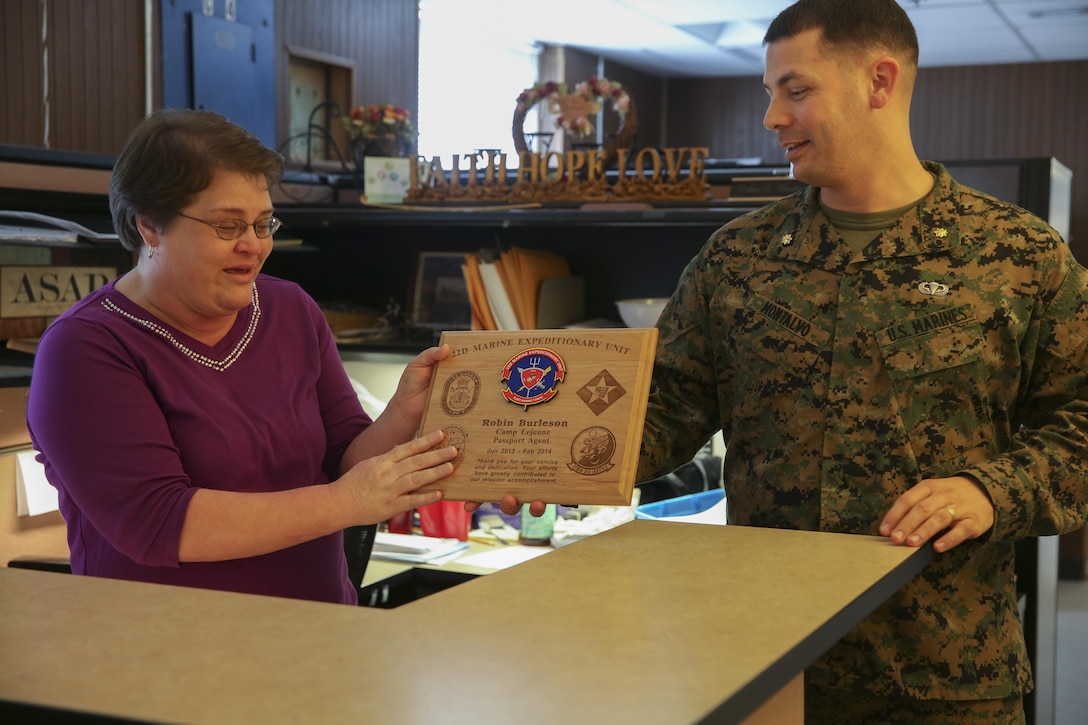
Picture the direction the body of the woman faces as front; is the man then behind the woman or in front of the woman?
in front

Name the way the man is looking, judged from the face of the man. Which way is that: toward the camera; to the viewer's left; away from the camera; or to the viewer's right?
to the viewer's left

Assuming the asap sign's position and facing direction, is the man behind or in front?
in front

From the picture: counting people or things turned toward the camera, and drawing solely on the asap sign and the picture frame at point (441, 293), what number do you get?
2

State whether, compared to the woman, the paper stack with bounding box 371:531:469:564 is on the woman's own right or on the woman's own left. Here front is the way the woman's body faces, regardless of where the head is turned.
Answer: on the woman's own left

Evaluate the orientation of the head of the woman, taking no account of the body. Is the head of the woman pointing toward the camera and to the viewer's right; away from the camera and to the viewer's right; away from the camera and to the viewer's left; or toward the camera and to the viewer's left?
toward the camera and to the viewer's right

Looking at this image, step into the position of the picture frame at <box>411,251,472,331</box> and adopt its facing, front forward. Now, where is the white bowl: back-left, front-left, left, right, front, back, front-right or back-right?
front-left

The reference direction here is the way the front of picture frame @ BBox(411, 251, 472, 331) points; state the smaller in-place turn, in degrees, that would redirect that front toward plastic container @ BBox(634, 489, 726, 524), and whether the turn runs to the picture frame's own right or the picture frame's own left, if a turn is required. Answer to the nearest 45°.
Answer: approximately 45° to the picture frame's own left

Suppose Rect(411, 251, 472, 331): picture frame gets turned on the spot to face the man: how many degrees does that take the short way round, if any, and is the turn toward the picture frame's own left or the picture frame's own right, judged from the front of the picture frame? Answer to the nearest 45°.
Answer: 0° — it already faces them

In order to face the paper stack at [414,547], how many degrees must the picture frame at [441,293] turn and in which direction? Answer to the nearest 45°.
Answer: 0° — it already faces it

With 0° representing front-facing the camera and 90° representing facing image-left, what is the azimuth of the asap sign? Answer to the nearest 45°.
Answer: approximately 0°
